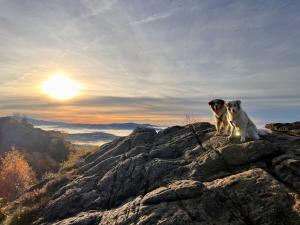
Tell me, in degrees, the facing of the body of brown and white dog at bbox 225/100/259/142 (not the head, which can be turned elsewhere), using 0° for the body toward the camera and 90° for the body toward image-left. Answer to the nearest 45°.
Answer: approximately 45°

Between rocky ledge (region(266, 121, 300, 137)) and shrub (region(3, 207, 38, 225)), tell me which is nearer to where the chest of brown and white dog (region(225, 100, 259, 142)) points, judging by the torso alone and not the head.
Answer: the shrub

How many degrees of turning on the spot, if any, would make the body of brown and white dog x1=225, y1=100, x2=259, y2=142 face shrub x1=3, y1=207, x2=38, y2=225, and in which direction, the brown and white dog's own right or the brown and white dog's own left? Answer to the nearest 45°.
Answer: approximately 45° to the brown and white dog's own right
